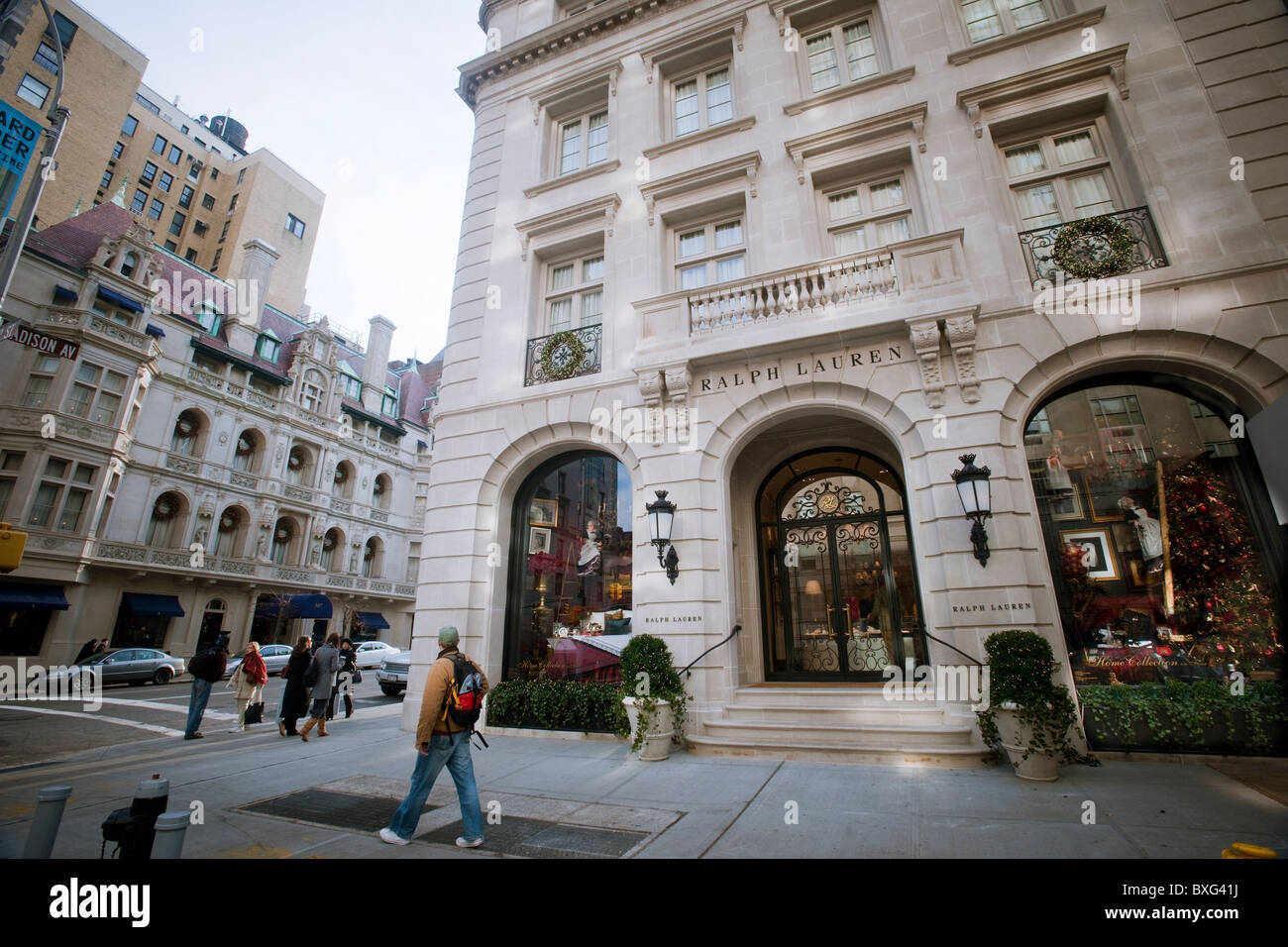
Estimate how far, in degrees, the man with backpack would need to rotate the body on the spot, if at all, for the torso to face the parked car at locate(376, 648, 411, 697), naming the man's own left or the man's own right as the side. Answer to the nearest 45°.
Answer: approximately 45° to the man's own right

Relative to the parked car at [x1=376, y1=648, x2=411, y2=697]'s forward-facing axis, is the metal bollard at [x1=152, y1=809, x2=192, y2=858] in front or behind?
in front

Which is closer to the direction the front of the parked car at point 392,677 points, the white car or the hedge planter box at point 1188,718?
the hedge planter box

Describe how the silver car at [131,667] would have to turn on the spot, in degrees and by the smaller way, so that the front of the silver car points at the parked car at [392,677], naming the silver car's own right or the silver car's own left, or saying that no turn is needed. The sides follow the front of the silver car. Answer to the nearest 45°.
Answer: approximately 135° to the silver car's own left

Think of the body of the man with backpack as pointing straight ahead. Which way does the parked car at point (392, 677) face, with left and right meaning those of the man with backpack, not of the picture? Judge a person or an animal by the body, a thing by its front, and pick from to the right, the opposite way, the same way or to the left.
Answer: to the left

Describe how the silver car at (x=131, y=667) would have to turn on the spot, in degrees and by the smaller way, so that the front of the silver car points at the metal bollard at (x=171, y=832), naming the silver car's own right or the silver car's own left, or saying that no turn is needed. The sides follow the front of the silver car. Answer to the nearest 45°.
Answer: approximately 90° to the silver car's own left

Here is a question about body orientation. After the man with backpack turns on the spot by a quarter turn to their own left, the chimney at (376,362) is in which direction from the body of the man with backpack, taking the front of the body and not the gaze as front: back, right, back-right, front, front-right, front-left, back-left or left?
back-right

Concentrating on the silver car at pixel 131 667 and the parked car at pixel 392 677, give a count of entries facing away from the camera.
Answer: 0

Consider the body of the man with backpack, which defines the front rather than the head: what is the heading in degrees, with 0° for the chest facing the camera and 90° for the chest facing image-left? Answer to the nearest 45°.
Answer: approximately 135°

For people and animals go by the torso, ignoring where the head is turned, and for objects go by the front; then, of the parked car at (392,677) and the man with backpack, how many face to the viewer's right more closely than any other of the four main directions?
0

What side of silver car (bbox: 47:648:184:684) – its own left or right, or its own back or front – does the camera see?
left

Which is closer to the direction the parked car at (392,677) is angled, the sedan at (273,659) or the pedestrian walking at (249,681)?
the pedestrian walking

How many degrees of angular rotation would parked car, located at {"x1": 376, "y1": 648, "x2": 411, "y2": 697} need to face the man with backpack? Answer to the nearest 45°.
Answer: approximately 45° to its left

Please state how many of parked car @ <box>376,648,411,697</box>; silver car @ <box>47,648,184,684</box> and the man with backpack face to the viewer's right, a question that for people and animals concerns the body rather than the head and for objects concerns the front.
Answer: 0
